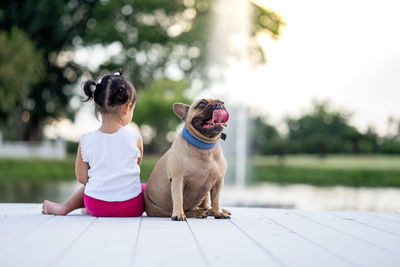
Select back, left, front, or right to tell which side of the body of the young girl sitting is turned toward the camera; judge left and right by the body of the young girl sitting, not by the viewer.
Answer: back

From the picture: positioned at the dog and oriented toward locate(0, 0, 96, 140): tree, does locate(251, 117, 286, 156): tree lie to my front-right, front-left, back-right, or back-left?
front-right

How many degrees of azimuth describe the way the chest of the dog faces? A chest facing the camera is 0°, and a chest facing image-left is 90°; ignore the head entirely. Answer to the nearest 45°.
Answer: approximately 315°

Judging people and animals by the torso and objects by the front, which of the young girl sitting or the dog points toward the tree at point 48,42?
the young girl sitting

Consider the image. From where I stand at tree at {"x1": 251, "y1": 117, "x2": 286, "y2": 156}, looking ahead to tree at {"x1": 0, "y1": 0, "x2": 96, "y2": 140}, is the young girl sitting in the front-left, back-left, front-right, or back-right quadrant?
front-left

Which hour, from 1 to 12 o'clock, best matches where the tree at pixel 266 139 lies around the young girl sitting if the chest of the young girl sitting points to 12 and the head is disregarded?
The tree is roughly at 1 o'clock from the young girl sitting.

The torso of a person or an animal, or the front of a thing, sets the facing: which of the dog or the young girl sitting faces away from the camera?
the young girl sitting

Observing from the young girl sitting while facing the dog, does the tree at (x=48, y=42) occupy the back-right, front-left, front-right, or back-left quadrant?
back-left

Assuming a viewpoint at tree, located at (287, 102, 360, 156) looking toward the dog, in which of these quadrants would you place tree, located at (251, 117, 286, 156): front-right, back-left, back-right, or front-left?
front-right

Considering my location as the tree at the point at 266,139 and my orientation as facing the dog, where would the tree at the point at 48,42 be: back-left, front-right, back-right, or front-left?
front-right

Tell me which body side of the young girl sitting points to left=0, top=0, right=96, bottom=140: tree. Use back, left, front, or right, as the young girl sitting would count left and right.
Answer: front
